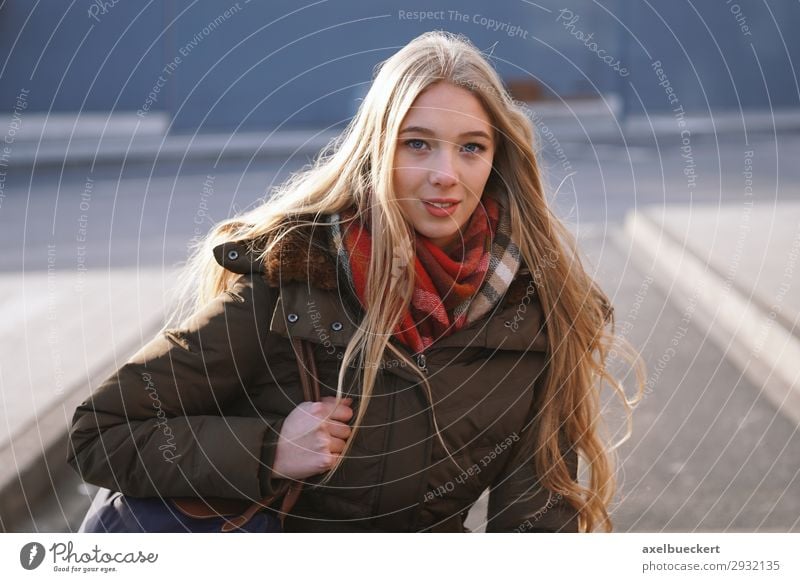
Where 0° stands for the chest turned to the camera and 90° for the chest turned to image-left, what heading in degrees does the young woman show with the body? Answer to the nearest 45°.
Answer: approximately 0°
